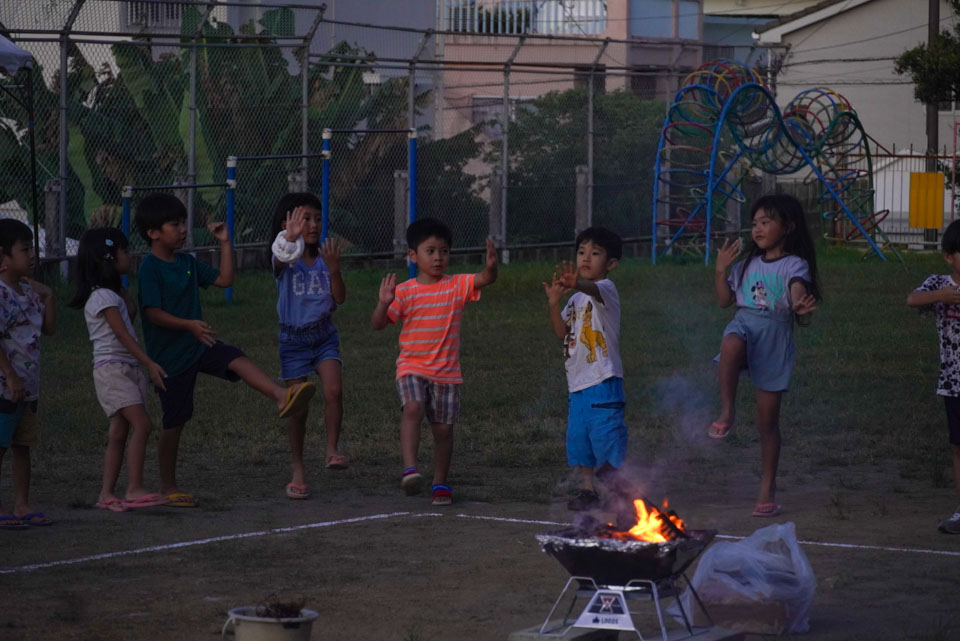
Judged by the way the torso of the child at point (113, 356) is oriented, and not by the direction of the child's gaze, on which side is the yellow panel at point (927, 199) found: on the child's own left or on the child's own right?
on the child's own left

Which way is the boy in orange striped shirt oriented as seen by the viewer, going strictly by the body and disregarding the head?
toward the camera

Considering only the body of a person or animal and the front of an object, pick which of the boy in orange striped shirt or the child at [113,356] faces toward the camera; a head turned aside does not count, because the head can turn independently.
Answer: the boy in orange striped shirt

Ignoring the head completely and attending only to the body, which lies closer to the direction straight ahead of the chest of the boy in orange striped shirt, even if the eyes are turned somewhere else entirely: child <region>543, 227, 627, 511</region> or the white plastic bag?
the white plastic bag

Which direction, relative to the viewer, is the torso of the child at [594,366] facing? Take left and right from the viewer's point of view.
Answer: facing the viewer and to the left of the viewer

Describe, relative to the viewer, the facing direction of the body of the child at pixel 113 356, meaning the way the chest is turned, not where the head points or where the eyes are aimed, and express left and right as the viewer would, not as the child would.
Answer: facing to the right of the viewer

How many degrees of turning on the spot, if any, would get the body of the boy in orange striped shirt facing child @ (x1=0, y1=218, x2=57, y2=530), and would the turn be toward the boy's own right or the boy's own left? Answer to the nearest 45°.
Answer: approximately 90° to the boy's own right

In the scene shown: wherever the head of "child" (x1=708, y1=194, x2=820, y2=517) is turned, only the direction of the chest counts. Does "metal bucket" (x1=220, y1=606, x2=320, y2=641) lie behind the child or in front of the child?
in front

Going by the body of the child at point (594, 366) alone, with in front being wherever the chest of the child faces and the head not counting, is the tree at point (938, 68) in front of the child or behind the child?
behind

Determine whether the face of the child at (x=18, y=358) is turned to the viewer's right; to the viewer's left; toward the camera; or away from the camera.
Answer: to the viewer's right

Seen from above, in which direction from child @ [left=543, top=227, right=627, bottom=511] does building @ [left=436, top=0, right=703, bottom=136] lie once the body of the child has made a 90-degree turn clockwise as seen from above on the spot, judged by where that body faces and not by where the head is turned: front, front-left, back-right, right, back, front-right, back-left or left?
front-right

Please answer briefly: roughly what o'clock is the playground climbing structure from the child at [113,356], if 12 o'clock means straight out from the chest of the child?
The playground climbing structure is roughly at 10 o'clock from the child.

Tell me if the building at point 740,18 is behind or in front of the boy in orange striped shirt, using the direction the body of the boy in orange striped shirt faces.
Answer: behind

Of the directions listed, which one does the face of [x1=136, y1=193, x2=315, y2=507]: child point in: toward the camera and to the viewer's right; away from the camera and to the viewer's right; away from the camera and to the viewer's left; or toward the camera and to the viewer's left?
toward the camera and to the viewer's right

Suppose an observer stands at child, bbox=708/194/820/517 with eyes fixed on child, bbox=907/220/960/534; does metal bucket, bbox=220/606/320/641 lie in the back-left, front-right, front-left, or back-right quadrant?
back-right

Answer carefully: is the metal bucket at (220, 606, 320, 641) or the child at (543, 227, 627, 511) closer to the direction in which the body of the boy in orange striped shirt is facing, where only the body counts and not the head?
the metal bucket

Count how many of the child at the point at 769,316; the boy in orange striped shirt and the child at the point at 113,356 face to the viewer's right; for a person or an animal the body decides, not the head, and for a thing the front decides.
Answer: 1
